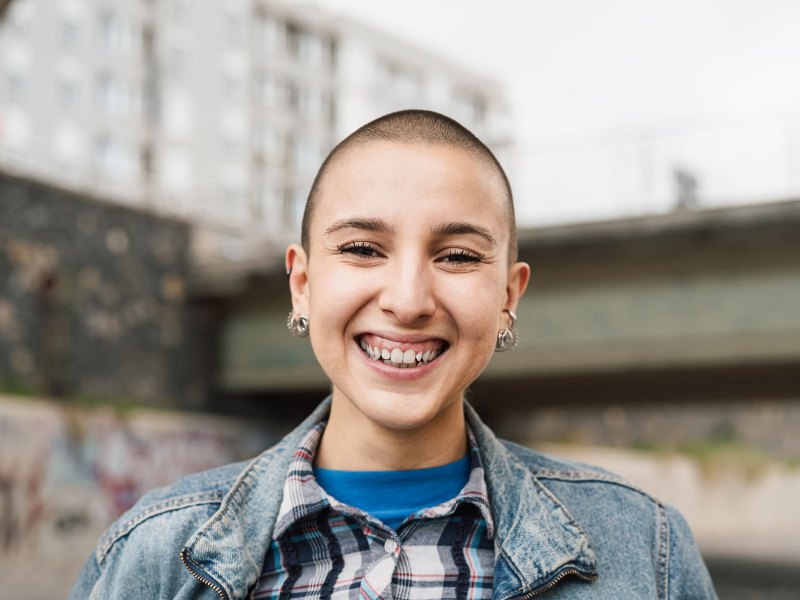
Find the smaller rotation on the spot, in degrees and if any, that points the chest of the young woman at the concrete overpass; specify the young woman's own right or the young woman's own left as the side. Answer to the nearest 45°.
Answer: approximately 180°

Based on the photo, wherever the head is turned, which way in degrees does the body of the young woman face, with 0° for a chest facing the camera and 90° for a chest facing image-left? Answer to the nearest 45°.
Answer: approximately 0°
